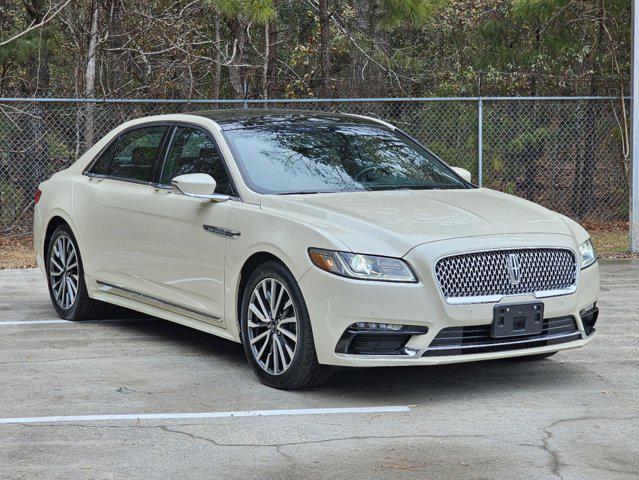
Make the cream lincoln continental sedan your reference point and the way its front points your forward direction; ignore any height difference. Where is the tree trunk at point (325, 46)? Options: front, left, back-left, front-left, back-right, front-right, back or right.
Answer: back-left

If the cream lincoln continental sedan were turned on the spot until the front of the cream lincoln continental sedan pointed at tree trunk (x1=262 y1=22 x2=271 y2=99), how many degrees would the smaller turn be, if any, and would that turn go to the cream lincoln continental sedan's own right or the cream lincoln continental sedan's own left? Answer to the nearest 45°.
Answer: approximately 135° to the cream lincoln continental sedan's own left

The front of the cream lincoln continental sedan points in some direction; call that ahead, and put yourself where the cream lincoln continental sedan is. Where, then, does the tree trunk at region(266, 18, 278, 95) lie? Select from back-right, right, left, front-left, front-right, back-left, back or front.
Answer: back-left

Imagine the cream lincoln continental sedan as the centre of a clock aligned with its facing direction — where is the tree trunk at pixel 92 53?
The tree trunk is roughly at 7 o'clock from the cream lincoln continental sedan.

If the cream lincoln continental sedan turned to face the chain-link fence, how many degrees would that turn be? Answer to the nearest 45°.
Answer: approximately 135° to its left

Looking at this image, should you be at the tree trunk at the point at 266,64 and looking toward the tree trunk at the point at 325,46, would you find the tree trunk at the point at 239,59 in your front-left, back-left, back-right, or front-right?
back-left

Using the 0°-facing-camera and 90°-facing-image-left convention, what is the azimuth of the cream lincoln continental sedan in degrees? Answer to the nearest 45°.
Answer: approximately 315°

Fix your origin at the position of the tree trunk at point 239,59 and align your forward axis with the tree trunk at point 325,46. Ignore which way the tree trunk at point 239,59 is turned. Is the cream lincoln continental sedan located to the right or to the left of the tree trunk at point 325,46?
right
